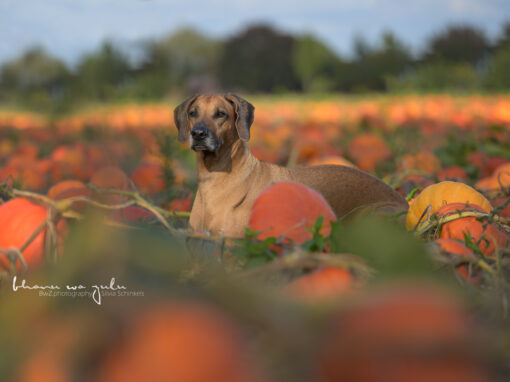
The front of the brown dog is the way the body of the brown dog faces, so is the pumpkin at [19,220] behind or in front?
in front

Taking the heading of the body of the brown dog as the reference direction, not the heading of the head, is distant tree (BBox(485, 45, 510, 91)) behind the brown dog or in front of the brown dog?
behind

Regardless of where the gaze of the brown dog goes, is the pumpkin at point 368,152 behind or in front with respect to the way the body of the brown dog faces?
behind

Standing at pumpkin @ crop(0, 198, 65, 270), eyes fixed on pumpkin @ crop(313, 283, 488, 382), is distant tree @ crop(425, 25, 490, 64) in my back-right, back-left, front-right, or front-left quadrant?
back-left

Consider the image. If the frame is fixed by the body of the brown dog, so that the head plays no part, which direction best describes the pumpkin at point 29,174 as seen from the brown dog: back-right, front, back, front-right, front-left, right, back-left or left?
right

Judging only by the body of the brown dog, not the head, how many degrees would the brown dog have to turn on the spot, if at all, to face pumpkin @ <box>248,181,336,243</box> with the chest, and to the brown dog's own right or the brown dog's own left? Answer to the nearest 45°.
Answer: approximately 45° to the brown dog's own left

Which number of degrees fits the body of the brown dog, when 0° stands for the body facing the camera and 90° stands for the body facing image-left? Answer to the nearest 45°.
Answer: approximately 45°

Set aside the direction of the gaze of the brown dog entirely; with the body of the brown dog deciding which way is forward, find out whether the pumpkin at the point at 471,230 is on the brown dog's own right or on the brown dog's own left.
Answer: on the brown dog's own left
